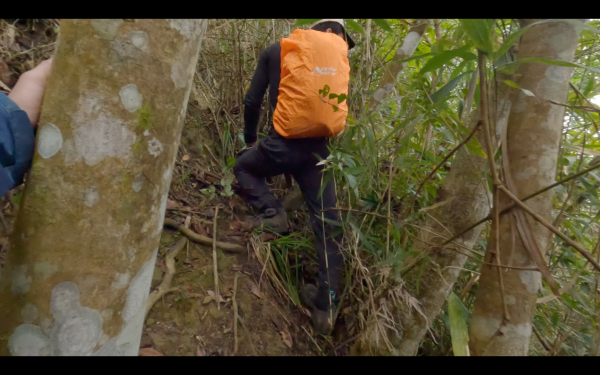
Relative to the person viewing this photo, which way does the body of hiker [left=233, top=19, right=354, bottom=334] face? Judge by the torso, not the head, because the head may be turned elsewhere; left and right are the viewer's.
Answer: facing away from the viewer and to the left of the viewer

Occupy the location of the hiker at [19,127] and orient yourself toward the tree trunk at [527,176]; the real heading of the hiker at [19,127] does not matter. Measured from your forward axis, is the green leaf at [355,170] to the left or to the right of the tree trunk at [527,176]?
left

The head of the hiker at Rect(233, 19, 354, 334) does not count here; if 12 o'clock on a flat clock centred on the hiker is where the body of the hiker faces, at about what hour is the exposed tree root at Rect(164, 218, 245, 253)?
The exposed tree root is roughly at 10 o'clock from the hiker.

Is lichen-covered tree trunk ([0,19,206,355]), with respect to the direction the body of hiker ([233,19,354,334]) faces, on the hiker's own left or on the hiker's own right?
on the hiker's own left
